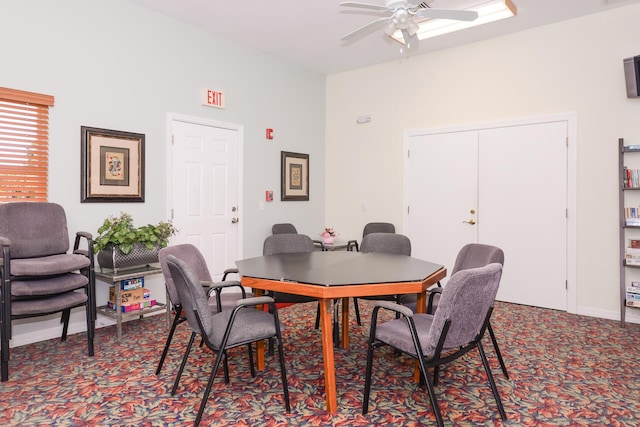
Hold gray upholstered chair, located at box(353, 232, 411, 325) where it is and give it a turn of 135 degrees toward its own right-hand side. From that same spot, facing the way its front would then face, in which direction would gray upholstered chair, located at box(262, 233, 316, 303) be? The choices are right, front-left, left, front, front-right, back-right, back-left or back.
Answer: front-left

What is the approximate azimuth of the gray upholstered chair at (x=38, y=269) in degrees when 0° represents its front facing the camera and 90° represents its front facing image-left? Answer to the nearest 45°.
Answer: approximately 315°

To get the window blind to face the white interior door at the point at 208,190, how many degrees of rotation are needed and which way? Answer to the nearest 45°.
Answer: approximately 45° to its left

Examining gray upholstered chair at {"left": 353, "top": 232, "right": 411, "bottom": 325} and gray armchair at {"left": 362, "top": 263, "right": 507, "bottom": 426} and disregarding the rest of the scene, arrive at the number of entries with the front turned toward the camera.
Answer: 1

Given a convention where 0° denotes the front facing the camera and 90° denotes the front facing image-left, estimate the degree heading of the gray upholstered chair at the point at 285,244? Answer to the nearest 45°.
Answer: approximately 0°

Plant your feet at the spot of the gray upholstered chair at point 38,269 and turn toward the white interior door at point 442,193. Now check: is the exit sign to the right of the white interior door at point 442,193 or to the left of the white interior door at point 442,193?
left

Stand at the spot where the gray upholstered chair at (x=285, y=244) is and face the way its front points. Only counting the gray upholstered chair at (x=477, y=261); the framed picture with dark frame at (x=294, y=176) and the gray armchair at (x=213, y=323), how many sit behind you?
1
